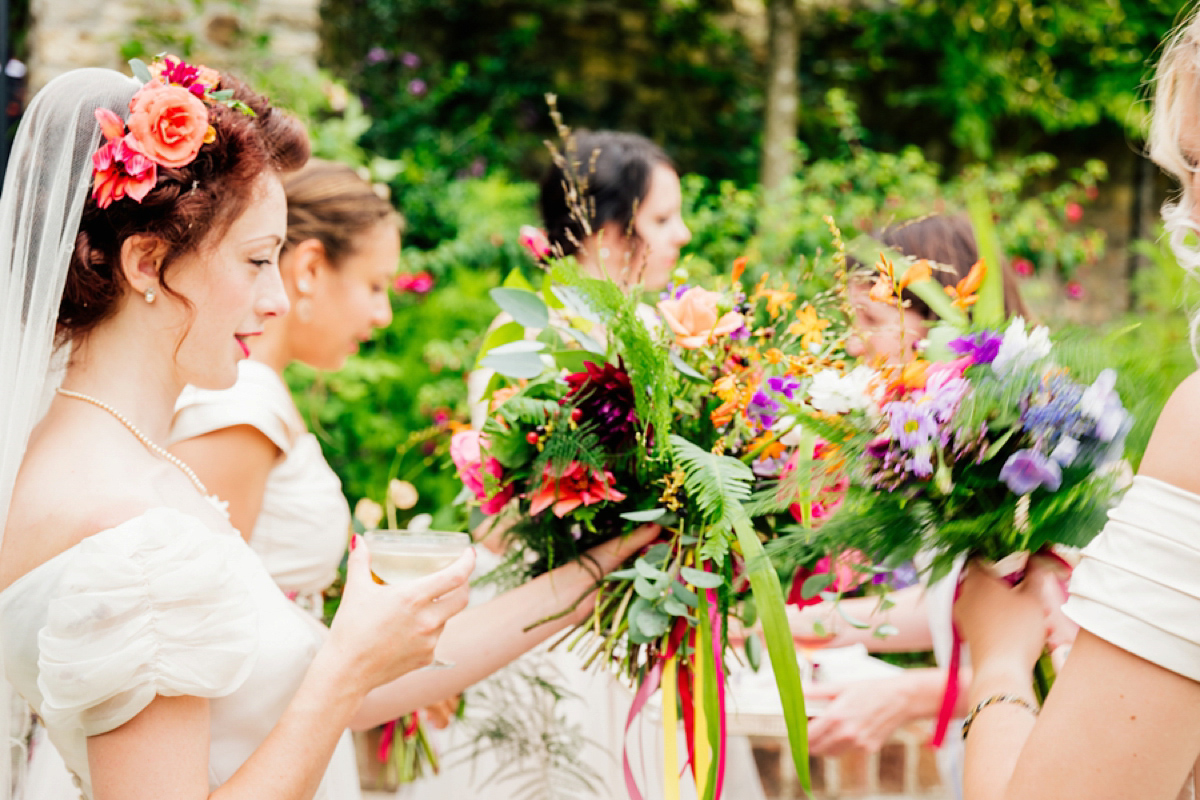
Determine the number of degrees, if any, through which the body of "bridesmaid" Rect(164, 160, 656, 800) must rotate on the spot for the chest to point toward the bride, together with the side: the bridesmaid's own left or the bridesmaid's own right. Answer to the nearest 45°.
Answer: approximately 90° to the bridesmaid's own right

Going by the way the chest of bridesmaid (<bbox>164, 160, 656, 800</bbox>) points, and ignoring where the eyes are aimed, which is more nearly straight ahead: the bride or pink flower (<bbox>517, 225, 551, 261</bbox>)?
the pink flower

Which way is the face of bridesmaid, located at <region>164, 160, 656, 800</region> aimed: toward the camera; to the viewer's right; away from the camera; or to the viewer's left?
to the viewer's right

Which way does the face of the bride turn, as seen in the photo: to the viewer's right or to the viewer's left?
to the viewer's right

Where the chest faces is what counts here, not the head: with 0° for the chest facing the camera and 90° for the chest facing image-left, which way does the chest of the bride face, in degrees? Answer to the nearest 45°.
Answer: approximately 270°

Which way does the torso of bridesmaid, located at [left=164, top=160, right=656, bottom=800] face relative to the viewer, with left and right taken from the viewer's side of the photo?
facing to the right of the viewer

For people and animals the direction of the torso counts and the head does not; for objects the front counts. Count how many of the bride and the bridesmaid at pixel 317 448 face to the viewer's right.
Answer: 2
